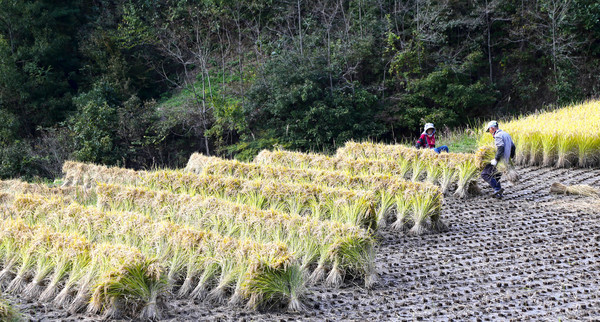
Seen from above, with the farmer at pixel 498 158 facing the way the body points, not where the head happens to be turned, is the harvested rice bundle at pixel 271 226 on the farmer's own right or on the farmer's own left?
on the farmer's own left

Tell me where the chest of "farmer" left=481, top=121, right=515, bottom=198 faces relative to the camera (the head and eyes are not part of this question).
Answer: to the viewer's left

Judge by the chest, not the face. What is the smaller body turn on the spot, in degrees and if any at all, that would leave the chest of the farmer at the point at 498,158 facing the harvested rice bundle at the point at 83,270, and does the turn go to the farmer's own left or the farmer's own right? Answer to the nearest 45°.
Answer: approximately 45° to the farmer's own left

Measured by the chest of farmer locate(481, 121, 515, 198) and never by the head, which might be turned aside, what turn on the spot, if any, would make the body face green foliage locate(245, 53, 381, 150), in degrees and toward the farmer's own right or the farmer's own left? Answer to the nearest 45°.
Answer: approximately 45° to the farmer's own right

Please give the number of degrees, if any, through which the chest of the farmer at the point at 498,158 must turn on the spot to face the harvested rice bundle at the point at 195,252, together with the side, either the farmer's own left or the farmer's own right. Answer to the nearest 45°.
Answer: approximately 45° to the farmer's own left
